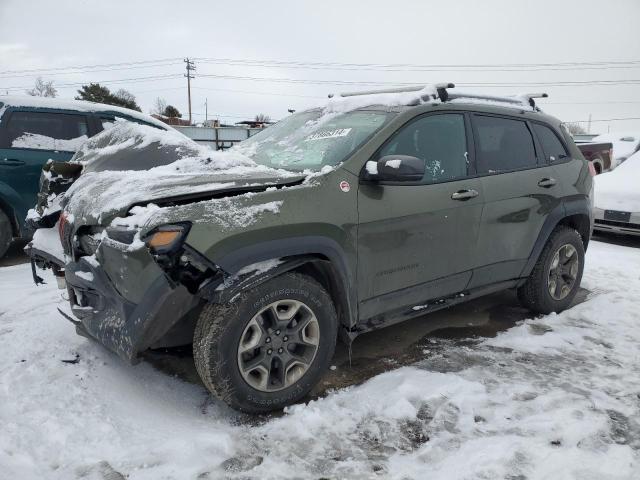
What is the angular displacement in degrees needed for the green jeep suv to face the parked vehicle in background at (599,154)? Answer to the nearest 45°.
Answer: approximately 180°

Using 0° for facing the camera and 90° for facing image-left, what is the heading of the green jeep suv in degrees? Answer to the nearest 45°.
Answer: approximately 45°

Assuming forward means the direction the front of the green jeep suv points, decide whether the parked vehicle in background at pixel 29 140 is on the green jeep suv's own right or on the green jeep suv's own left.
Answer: on the green jeep suv's own right

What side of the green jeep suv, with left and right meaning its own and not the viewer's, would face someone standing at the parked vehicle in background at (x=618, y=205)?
back
